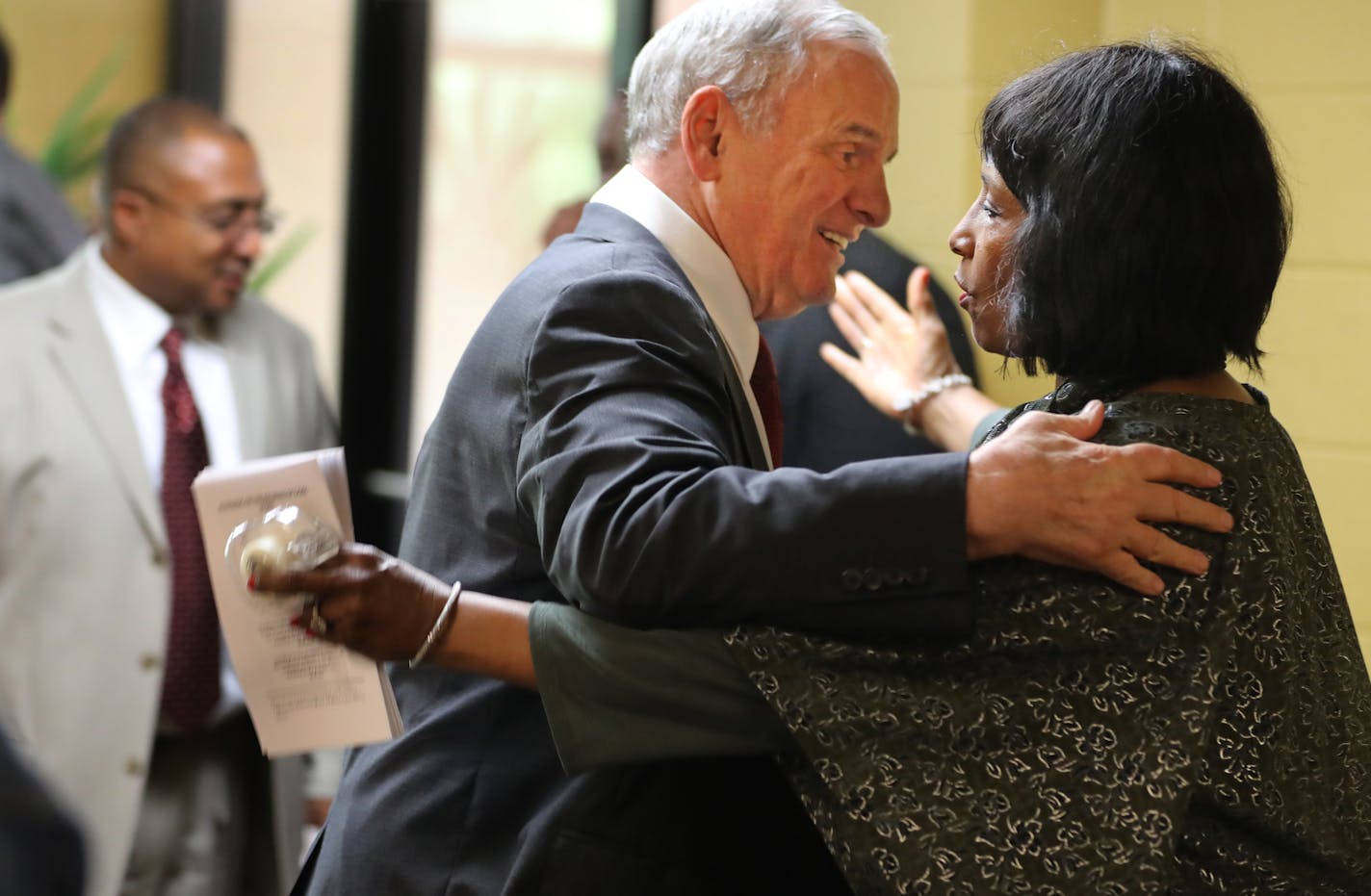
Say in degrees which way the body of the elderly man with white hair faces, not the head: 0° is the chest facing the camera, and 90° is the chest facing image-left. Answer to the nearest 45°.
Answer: approximately 270°

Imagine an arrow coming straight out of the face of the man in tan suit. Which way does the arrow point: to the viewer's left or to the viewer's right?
to the viewer's right

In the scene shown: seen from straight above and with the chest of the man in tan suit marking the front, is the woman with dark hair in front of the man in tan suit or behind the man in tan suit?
in front

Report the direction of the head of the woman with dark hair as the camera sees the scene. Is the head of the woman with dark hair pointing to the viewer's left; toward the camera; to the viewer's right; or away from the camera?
to the viewer's left

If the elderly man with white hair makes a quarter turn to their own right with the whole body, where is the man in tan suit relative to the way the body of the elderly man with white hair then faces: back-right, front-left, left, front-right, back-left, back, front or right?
back-right

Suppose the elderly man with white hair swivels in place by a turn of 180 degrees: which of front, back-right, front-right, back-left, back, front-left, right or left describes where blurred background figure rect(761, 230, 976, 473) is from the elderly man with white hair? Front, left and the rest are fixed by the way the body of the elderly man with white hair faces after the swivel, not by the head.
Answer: right

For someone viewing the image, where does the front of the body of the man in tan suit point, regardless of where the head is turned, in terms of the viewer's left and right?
facing the viewer and to the right of the viewer
